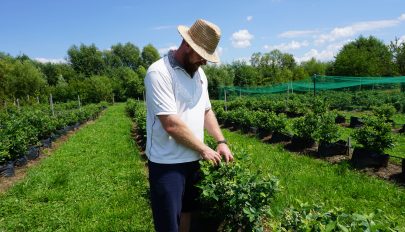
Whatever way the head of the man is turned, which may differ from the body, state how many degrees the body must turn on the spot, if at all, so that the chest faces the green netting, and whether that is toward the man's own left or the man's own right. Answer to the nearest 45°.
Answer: approximately 90° to the man's own left

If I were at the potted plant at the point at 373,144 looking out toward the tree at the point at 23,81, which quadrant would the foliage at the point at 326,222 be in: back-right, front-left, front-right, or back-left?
back-left

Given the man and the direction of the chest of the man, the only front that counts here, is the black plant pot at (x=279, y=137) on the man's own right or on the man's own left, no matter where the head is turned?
on the man's own left

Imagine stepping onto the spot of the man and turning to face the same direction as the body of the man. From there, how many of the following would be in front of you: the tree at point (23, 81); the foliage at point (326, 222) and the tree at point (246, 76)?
1

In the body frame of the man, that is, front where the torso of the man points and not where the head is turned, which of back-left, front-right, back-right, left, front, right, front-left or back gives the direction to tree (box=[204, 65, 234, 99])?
back-left

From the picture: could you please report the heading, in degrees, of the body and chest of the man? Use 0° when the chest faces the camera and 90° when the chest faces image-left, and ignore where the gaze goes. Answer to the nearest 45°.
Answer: approximately 315°

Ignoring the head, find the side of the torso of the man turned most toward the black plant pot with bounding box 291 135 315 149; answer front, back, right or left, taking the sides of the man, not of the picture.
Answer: left

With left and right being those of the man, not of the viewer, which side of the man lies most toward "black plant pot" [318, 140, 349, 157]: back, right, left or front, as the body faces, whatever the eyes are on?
left

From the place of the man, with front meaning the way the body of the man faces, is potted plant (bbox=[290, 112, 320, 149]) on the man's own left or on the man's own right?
on the man's own left

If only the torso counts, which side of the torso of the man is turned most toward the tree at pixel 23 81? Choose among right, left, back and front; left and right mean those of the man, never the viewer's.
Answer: back

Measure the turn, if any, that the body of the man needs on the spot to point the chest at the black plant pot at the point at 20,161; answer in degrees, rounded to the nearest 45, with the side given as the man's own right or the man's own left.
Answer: approximately 180°

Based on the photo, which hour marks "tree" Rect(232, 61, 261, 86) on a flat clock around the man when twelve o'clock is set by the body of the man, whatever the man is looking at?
The tree is roughly at 8 o'clock from the man.
